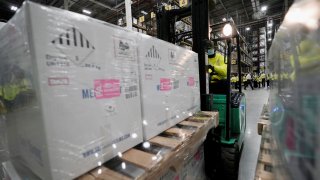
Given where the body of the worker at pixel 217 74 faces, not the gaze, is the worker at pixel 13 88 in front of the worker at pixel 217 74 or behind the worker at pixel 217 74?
in front

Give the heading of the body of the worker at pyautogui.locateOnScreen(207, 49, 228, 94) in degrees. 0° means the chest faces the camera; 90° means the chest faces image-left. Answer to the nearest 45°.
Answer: approximately 45°

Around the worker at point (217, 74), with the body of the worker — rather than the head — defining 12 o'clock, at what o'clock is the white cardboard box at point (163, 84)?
The white cardboard box is roughly at 11 o'clock from the worker.

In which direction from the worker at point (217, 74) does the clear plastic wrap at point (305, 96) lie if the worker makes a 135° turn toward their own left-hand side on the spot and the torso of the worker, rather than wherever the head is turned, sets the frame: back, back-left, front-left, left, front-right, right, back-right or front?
right

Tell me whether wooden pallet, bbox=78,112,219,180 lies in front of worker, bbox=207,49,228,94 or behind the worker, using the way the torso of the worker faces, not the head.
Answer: in front

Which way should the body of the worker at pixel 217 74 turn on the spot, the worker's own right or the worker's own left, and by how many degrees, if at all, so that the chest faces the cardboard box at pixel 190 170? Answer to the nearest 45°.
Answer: approximately 45° to the worker's own left

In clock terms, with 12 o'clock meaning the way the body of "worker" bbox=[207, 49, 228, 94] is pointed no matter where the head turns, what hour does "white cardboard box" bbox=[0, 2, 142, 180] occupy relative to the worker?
The white cardboard box is roughly at 11 o'clock from the worker.
